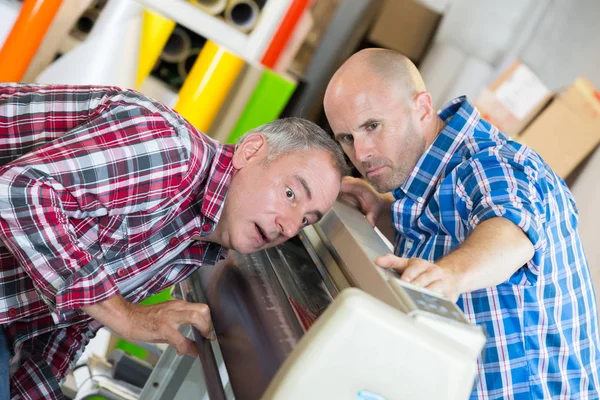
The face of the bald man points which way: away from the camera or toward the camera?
toward the camera

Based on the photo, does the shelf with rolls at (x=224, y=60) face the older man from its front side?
yes

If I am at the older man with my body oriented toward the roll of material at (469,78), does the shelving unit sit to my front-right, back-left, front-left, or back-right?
front-left

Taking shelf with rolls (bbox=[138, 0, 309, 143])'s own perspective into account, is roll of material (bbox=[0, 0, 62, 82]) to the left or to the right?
on its right

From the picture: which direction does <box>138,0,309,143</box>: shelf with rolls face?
toward the camera

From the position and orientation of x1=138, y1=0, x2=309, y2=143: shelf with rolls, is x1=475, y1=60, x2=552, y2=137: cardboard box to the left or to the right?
on its left

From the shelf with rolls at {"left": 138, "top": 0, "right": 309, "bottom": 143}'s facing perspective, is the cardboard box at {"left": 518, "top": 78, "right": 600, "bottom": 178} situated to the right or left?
on its left

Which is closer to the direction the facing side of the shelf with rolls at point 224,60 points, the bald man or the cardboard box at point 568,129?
the bald man

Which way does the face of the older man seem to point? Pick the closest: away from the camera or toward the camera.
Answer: toward the camera

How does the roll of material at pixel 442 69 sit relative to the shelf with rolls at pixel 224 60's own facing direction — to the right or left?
on its left
